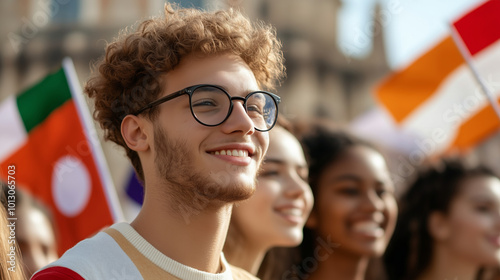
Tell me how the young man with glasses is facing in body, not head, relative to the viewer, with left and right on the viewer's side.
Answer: facing the viewer and to the right of the viewer

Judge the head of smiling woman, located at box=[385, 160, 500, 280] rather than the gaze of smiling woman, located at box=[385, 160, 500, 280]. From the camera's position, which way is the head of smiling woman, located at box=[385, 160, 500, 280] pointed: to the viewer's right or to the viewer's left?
to the viewer's right

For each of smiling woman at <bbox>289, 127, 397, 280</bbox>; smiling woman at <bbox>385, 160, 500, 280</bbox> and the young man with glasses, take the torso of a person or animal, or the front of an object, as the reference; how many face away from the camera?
0

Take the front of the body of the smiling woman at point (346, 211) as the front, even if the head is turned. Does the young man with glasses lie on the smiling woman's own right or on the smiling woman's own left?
on the smiling woman's own right

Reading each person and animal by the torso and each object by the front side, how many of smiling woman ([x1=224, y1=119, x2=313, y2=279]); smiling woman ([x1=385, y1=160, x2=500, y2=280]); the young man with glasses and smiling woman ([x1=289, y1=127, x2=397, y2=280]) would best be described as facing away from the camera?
0

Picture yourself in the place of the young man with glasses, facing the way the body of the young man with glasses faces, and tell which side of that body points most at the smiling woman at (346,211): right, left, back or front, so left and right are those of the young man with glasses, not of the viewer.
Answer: left

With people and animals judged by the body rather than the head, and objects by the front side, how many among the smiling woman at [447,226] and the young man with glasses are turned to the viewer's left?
0

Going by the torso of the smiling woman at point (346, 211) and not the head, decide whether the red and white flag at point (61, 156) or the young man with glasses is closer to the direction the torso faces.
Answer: the young man with glasses

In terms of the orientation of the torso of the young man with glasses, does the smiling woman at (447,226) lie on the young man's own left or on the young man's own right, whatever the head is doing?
on the young man's own left

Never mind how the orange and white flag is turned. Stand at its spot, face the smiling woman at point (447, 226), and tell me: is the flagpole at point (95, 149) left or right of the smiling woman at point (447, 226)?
right

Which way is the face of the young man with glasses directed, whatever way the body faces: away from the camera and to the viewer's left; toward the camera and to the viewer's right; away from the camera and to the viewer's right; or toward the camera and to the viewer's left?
toward the camera and to the viewer's right

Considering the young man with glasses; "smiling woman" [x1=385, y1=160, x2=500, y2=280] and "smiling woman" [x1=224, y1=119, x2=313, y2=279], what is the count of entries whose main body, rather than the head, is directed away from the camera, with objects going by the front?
0

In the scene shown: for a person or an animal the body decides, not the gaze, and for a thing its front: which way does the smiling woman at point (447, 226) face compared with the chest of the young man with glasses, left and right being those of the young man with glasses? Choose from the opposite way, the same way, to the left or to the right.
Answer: the same way

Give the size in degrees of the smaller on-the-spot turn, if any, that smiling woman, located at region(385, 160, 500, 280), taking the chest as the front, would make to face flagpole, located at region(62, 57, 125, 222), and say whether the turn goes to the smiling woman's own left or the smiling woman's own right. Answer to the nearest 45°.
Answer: approximately 180°
